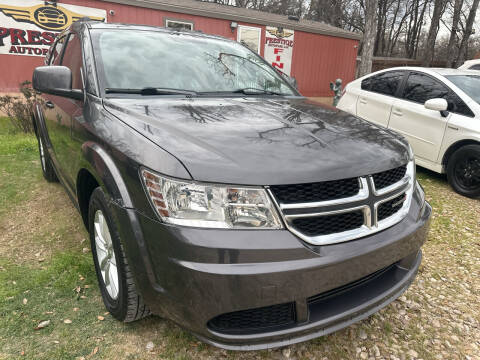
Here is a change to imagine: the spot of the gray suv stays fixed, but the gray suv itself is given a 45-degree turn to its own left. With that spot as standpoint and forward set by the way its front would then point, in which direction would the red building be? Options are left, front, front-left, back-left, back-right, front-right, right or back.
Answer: left

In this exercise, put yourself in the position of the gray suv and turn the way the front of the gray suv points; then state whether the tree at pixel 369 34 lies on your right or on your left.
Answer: on your left

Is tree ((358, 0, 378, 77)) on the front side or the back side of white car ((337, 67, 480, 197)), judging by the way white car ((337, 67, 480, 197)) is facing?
on the back side

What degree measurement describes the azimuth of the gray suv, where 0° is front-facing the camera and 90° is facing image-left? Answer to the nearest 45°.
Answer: approximately 315°

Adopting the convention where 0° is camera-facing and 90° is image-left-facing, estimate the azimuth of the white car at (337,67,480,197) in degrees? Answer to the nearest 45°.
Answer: approximately 315°

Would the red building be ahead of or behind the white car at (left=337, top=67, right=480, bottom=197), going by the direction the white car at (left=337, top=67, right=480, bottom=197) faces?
behind

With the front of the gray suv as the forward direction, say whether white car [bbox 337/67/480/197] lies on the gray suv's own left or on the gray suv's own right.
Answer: on the gray suv's own left

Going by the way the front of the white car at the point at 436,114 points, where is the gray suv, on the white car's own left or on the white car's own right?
on the white car's own right
